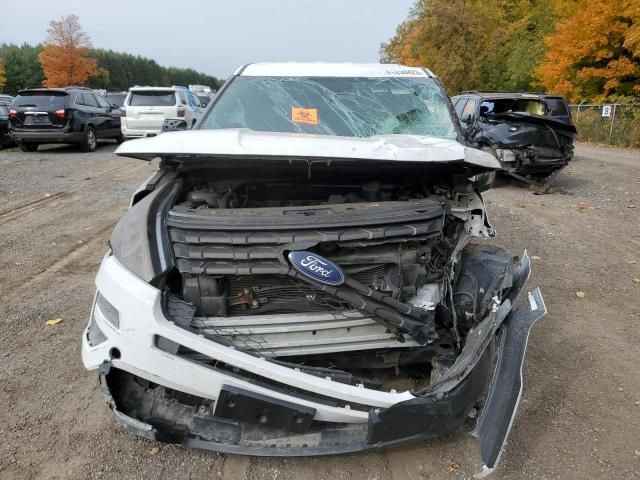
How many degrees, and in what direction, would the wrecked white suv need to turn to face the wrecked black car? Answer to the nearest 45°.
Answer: approximately 135° to its left

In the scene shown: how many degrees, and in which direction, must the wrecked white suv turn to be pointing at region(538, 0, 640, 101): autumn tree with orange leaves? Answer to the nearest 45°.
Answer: approximately 135° to its left

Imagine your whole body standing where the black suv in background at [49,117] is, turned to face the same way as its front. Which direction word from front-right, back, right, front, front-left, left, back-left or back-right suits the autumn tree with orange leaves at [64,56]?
front-left

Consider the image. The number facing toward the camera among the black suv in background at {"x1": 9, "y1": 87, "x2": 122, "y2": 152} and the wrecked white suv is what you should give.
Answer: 1

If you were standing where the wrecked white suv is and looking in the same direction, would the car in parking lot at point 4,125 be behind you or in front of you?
behind

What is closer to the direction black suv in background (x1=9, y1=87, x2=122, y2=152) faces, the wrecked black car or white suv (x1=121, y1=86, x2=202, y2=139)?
the white suv

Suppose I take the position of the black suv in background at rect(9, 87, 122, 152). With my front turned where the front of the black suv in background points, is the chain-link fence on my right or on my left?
on my right

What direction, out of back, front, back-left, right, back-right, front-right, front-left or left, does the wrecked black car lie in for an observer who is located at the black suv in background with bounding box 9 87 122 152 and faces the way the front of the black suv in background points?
right

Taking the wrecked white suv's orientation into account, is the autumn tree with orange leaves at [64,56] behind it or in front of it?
behind

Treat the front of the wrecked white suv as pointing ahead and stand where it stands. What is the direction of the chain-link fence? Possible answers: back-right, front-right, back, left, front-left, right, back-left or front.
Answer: back-left

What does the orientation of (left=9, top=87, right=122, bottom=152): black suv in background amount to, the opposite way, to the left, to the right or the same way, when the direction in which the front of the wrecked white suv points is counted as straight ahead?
the opposite way

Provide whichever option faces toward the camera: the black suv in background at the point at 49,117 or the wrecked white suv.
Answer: the wrecked white suv

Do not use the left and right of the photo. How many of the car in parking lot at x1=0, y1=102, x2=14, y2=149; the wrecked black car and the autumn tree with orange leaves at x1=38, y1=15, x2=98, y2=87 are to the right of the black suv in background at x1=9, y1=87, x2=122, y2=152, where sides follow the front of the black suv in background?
1

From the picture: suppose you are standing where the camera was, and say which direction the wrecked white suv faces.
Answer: facing the viewer

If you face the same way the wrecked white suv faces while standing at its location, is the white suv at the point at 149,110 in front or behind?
behind

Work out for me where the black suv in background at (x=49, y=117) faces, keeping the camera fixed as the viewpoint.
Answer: facing away from the viewer and to the right of the viewer

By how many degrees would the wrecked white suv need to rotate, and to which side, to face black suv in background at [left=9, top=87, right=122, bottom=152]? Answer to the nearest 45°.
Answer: approximately 135° to its right

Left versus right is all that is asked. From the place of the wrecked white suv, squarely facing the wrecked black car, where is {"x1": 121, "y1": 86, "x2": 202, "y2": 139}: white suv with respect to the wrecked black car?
left
